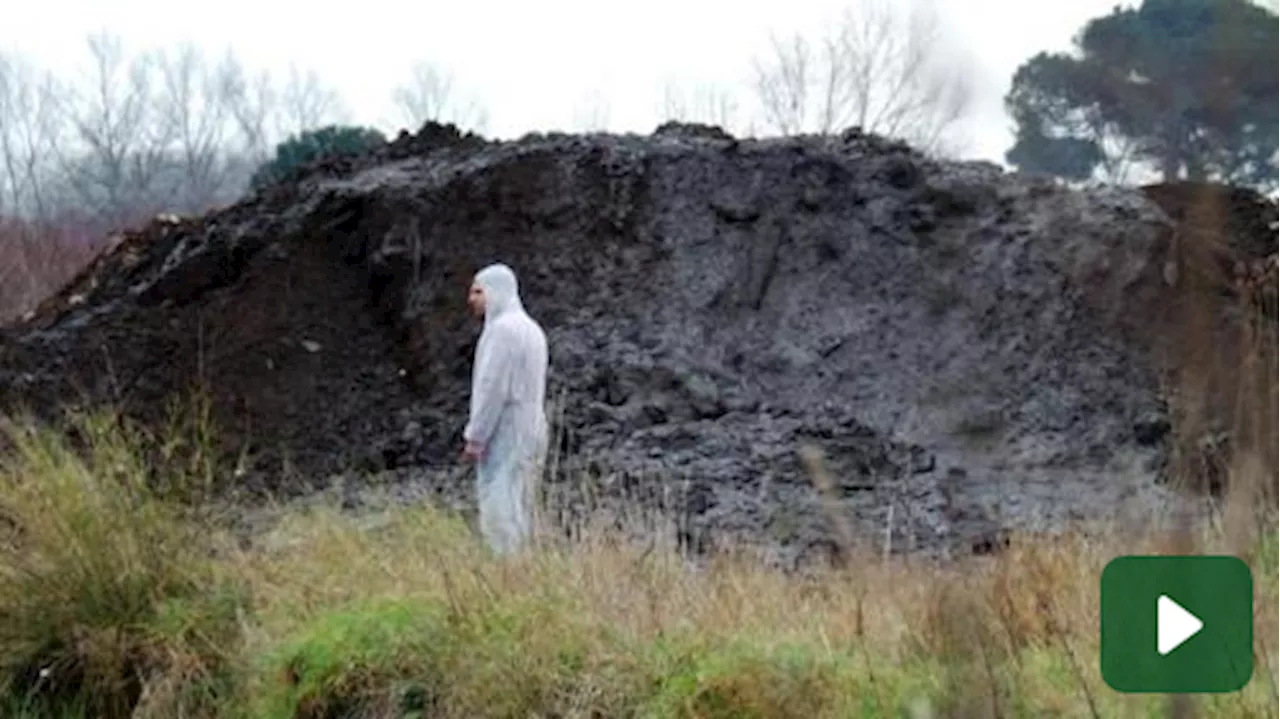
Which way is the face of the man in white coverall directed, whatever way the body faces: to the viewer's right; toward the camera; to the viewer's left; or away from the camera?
to the viewer's left

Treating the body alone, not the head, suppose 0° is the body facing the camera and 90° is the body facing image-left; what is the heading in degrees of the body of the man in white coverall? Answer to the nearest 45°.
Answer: approximately 90°

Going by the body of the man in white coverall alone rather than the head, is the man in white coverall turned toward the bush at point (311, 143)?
no
